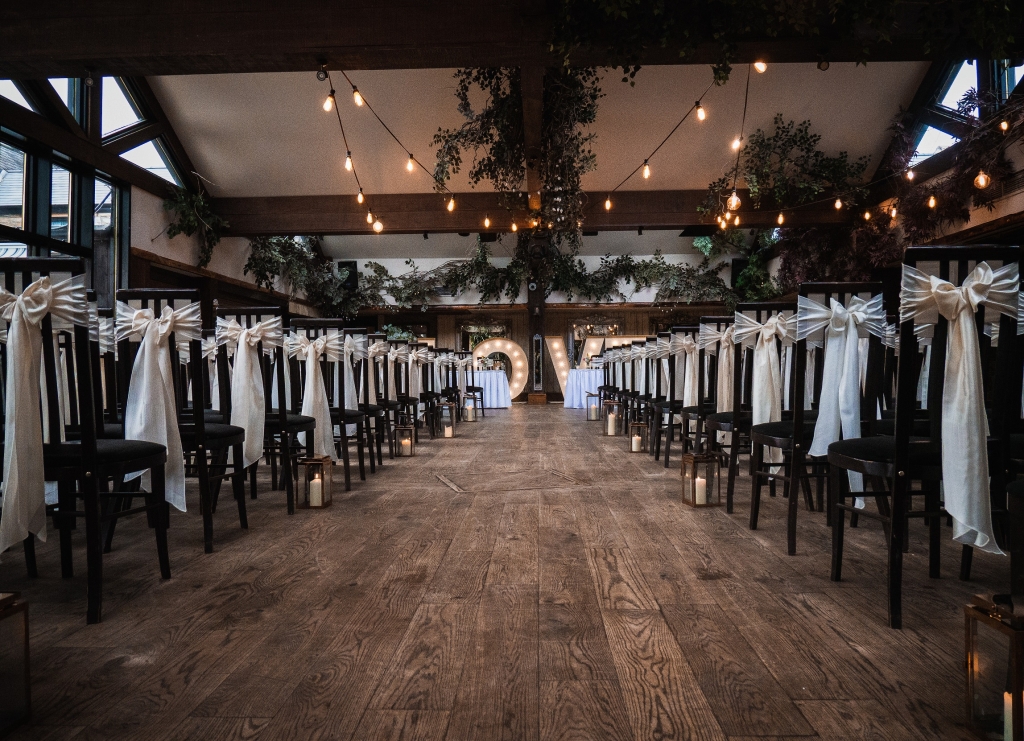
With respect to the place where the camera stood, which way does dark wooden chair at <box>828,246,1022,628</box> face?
facing away from the viewer and to the left of the viewer

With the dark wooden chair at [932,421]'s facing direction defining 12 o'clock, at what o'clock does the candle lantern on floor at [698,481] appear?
The candle lantern on floor is roughly at 12 o'clock from the dark wooden chair.

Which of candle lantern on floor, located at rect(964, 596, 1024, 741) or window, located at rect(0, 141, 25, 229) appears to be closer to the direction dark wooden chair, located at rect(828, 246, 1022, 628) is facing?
the window

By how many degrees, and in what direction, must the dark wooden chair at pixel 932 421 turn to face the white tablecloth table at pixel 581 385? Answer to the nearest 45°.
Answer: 0° — it already faces it

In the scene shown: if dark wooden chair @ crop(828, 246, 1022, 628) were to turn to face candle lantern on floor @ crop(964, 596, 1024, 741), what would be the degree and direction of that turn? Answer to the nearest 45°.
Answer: approximately 135° to its left

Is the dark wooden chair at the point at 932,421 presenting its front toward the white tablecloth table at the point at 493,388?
yes

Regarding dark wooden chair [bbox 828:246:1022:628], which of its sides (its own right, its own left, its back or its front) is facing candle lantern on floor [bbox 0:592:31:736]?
left
